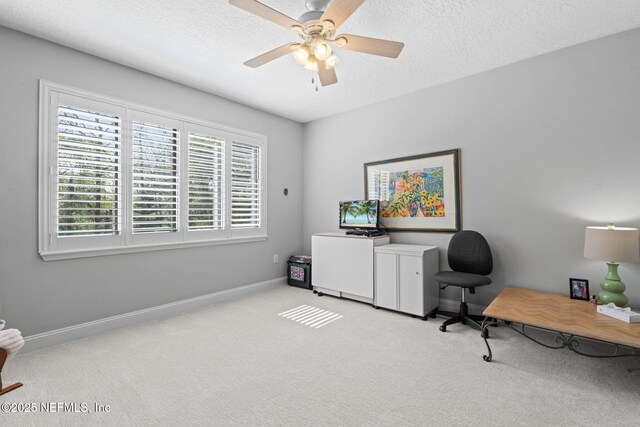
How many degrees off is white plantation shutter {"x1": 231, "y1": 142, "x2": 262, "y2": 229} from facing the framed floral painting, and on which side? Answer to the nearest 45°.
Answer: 0° — it already faces it

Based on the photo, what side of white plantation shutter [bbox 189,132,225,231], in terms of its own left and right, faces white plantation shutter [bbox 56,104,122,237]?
right

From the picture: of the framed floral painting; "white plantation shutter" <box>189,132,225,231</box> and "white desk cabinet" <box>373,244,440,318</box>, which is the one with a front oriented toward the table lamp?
the white plantation shutter

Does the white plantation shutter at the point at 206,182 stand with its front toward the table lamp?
yes

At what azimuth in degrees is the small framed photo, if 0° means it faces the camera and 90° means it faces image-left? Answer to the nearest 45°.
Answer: approximately 0°

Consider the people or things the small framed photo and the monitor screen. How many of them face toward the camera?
2

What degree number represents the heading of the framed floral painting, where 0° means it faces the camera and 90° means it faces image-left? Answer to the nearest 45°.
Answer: approximately 45°

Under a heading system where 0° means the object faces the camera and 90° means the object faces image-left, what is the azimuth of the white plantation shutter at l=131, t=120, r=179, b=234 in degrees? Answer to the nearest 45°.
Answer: approximately 315°

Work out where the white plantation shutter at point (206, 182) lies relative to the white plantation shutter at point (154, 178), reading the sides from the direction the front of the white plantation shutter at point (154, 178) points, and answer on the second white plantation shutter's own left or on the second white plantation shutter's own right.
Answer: on the second white plantation shutter's own left
